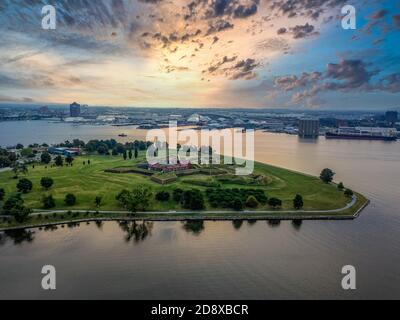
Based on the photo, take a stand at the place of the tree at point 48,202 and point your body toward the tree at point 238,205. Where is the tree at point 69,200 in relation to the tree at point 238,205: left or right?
left
